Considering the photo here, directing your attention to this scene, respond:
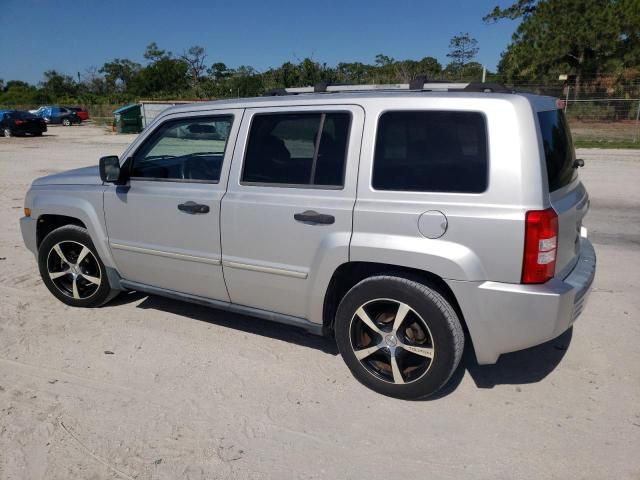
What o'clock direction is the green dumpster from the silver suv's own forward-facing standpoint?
The green dumpster is roughly at 1 o'clock from the silver suv.

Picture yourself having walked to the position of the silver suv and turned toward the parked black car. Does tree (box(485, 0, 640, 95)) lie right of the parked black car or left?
right

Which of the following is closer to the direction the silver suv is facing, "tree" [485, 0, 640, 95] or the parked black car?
the parked black car

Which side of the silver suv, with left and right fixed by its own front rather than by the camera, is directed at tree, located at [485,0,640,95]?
right

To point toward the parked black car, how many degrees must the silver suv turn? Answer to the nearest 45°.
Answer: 0° — it already faces it

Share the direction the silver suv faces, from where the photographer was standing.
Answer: facing away from the viewer and to the left of the viewer

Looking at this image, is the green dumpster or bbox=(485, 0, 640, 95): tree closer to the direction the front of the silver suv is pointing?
the green dumpster
